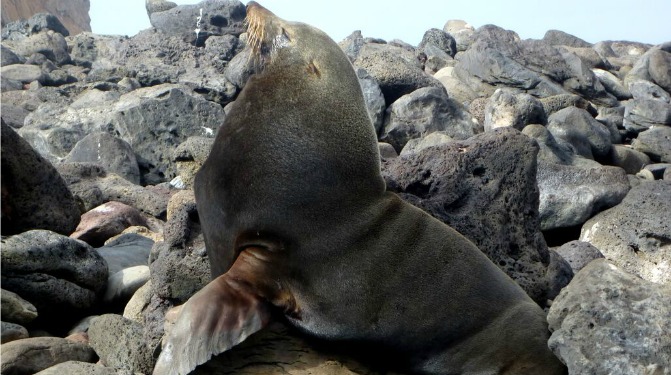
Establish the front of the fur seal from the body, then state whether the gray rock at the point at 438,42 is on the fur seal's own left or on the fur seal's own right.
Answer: on the fur seal's own right

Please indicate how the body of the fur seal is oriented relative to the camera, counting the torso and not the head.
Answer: to the viewer's left

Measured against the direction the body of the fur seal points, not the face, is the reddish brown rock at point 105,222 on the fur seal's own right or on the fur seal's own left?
on the fur seal's own right

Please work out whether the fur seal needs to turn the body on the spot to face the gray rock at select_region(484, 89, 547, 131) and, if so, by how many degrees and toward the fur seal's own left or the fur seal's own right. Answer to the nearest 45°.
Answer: approximately 90° to the fur seal's own right

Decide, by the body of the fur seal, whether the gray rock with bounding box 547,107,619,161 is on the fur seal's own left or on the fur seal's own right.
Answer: on the fur seal's own right

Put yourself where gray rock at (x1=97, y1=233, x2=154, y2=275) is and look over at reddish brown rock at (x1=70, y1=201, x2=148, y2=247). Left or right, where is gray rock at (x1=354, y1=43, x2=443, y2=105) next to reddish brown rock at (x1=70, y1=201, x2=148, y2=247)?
right
